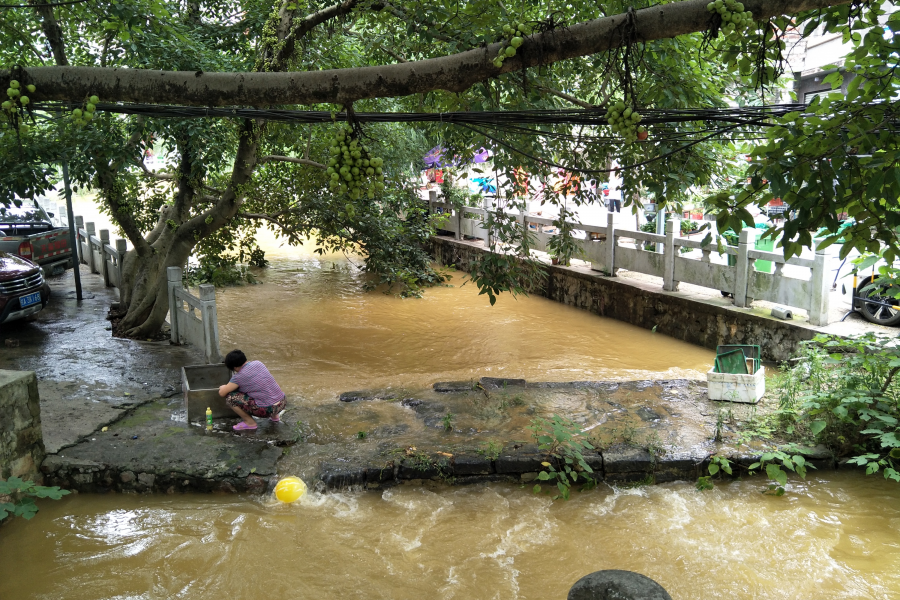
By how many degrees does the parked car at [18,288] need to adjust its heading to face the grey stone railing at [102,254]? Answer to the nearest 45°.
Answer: approximately 135° to its left

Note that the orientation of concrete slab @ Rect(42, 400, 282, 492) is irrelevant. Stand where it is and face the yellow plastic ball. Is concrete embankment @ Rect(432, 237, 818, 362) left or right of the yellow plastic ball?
left

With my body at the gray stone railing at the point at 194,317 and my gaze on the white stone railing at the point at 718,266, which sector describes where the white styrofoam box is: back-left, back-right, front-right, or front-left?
front-right

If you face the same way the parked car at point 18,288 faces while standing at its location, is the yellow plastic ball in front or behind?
in front

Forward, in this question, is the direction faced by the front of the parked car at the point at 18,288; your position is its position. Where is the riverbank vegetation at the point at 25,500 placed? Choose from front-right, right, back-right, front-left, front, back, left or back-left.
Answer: front-right

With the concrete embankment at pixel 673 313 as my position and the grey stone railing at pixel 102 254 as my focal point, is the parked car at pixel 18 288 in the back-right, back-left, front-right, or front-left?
front-left

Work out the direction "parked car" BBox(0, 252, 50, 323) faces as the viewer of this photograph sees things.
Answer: facing the viewer and to the right of the viewer
